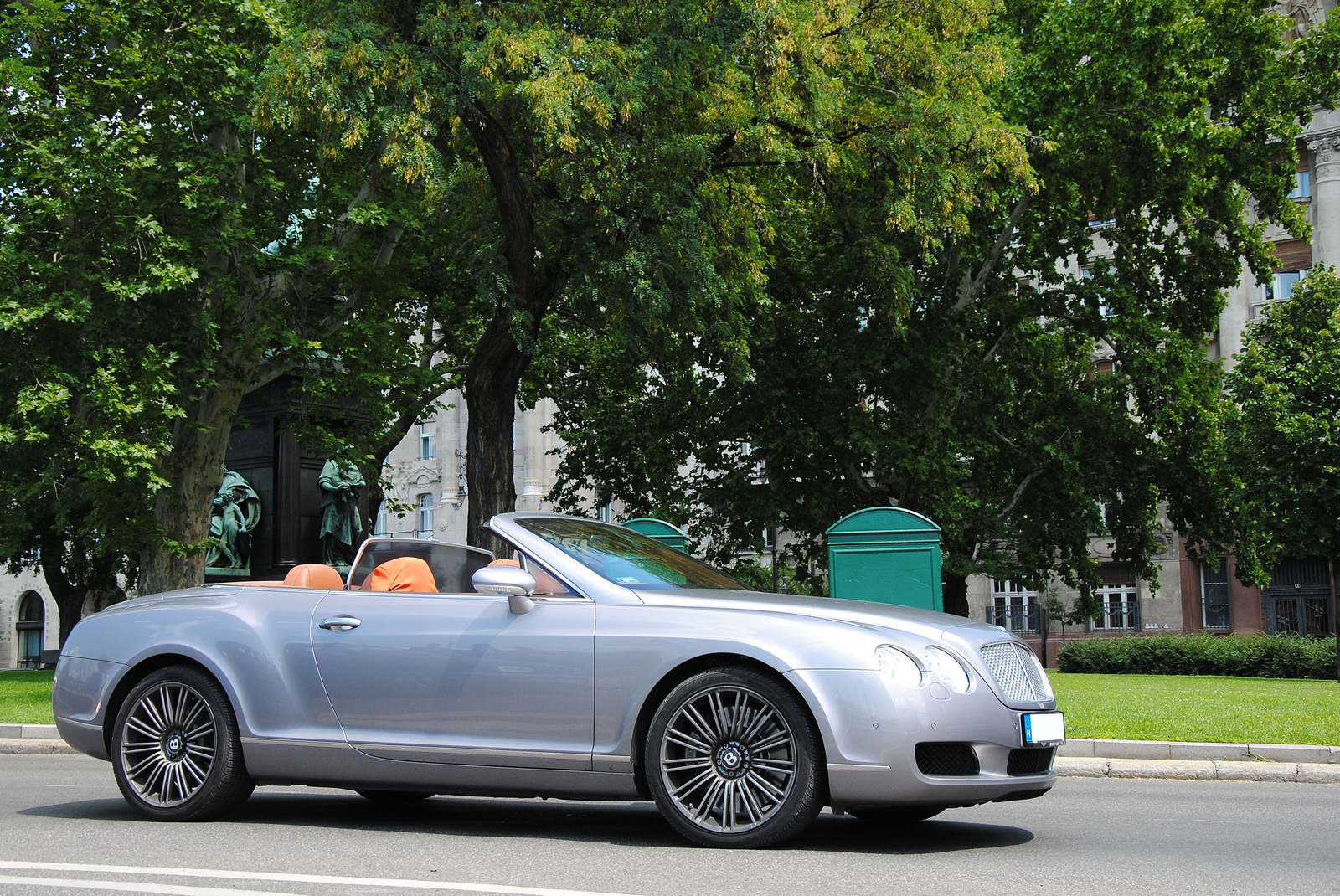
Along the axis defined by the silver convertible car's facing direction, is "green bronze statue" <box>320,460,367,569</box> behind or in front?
behind

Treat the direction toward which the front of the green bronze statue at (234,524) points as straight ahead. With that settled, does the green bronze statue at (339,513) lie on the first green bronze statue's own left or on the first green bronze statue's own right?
on the first green bronze statue's own left

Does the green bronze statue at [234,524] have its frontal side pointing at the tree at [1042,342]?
no

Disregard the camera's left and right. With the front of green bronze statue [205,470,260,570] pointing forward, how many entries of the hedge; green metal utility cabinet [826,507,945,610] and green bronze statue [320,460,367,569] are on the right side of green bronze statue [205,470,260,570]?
0

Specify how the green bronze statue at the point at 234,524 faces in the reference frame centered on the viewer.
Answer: facing the viewer and to the left of the viewer

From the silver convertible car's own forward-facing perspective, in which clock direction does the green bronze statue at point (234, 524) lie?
The green bronze statue is roughly at 7 o'clock from the silver convertible car.

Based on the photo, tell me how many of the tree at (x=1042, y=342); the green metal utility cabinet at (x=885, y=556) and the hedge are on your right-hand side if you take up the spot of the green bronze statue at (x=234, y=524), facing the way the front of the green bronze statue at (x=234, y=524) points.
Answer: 0

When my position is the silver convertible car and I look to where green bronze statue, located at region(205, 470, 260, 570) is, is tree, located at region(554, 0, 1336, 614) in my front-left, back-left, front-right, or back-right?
front-right

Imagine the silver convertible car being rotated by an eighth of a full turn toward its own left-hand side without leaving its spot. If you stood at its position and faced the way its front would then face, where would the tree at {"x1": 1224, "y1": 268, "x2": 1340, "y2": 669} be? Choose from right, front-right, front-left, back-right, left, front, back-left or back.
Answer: front-left

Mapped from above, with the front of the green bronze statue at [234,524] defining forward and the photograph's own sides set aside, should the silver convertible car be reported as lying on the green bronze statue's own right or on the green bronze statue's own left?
on the green bronze statue's own left

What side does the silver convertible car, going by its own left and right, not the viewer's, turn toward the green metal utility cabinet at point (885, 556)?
left

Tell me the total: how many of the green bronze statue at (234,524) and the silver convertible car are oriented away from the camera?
0

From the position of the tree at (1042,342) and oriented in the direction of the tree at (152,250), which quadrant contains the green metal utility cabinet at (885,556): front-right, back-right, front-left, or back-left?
front-left

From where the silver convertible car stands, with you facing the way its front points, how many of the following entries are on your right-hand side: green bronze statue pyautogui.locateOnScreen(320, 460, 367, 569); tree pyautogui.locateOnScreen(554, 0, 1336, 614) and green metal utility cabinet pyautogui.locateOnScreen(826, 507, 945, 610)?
0

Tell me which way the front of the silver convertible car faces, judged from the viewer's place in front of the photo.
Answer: facing the viewer and to the right of the viewer

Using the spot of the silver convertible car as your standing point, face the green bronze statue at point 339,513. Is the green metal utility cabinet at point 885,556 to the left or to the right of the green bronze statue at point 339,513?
right
